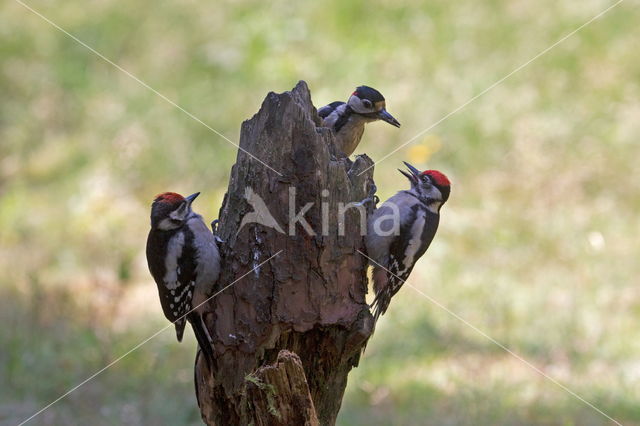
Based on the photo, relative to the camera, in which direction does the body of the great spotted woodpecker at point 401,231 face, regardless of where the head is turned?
to the viewer's left
